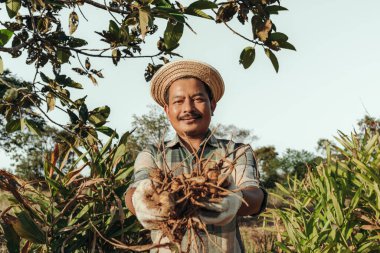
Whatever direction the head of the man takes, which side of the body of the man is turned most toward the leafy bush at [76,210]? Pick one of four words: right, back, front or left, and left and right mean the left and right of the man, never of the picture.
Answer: right

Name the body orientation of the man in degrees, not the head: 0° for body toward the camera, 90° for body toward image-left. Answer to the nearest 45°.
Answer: approximately 0°

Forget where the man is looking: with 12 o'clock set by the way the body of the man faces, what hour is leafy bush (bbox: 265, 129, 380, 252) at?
The leafy bush is roughly at 8 o'clock from the man.
